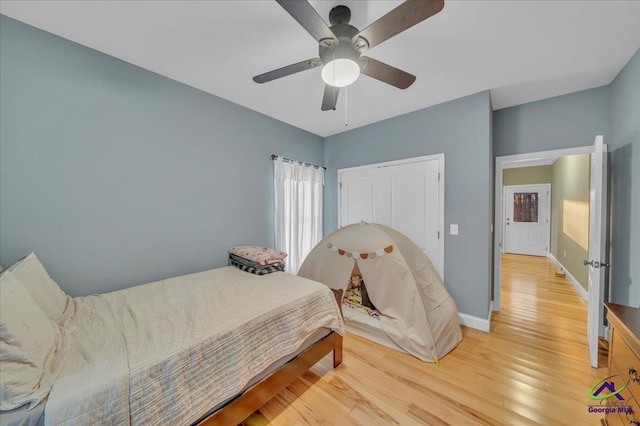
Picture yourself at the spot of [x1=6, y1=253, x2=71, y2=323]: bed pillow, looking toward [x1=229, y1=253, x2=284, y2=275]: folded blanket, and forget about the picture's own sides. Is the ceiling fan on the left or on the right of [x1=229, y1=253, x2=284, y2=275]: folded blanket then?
right

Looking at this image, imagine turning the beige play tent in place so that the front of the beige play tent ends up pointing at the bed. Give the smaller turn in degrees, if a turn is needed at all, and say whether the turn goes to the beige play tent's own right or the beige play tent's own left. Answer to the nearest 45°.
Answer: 0° — it already faces it

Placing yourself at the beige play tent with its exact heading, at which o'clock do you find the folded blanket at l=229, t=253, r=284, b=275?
The folded blanket is roughly at 1 o'clock from the beige play tent.

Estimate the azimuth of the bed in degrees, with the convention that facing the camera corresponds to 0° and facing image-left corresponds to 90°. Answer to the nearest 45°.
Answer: approximately 225°

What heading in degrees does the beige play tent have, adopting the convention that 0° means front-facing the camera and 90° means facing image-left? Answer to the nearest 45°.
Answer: approximately 45°

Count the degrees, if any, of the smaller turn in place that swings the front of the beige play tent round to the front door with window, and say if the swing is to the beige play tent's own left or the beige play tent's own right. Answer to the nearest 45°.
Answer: approximately 180°

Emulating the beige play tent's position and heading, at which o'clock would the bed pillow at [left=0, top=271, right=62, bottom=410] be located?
The bed pillow is roughly at 12 o'clock from the beige play tent.

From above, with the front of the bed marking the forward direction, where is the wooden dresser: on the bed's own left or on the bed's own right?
on the bed's own right

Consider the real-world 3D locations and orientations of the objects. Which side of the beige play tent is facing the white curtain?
right
